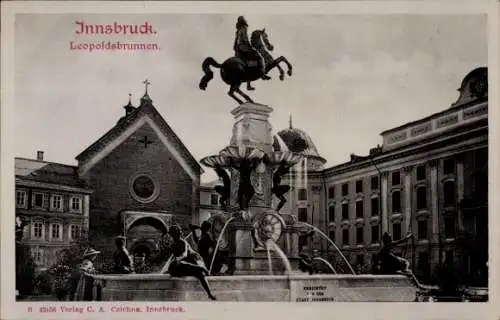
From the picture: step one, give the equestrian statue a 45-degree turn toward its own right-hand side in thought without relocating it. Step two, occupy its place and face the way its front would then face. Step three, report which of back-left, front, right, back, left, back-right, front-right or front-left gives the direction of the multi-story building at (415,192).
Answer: left

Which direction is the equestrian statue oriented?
to the viewer's right

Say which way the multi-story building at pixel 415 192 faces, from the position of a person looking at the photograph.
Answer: facing the viewer and to the left of the viewer
